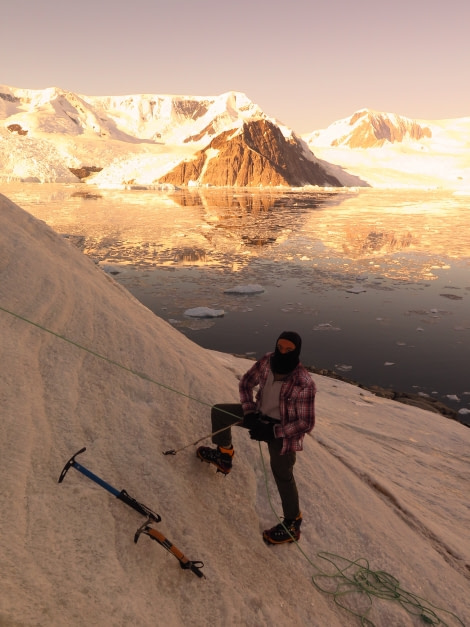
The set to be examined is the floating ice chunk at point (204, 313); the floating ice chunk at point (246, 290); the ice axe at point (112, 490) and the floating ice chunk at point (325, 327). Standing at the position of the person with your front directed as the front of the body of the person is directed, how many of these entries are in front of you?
1

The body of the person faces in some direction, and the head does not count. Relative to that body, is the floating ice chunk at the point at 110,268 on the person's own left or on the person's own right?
on the person's own right

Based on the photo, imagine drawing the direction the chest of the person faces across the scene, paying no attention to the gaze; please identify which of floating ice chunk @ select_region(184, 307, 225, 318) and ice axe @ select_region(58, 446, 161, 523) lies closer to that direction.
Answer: the ice axe

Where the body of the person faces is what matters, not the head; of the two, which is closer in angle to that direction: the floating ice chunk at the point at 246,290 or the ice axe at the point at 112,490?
the ice axe

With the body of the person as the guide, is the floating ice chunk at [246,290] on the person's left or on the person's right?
on the person's right

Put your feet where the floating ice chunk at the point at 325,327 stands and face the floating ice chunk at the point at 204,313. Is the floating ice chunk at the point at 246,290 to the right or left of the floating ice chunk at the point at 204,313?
right

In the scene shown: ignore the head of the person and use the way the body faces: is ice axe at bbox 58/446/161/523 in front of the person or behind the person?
in front

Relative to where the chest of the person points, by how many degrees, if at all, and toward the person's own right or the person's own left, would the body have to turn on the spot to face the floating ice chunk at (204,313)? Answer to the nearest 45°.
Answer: approximately 135° to the person's own right

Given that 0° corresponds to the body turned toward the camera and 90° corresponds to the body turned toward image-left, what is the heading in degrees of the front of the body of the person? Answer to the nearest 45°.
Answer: approximately 45°
